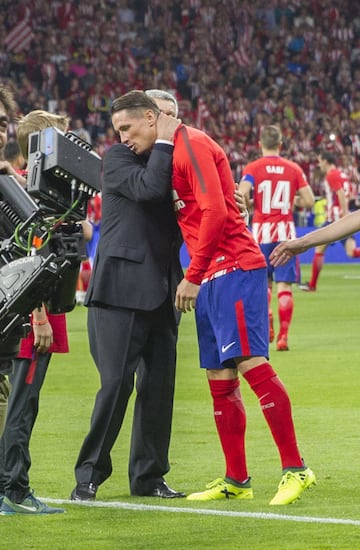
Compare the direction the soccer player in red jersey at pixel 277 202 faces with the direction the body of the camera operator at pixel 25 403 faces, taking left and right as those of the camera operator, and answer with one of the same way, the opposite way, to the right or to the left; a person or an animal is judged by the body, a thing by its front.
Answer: to the left

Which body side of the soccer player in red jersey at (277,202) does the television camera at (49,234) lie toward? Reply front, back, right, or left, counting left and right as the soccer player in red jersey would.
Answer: back

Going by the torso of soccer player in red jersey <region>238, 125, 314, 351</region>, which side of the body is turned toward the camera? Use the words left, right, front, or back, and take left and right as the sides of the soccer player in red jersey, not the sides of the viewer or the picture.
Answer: back

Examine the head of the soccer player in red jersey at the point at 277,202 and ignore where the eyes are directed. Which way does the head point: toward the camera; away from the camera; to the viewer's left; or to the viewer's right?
away from the camera

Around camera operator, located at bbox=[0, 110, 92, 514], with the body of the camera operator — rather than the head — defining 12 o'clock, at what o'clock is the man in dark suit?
The man in dark suit is roughly at 11 o'clock from the camera operator.

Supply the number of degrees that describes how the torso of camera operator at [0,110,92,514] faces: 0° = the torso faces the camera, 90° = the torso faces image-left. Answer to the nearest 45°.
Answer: approximately 270°

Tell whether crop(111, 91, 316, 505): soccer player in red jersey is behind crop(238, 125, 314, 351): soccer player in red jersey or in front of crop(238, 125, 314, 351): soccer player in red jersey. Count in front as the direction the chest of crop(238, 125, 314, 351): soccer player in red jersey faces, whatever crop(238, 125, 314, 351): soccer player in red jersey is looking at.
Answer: behind

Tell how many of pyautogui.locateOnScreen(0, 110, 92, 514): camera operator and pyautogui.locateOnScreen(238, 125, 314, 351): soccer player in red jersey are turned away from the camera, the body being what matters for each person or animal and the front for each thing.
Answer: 1

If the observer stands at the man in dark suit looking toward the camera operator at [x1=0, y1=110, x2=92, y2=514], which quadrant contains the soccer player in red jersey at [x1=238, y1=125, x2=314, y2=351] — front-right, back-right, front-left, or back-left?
back-right

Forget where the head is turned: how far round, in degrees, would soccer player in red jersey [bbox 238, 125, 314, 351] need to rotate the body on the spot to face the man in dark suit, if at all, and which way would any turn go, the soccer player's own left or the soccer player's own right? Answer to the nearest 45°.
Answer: approximately 180°

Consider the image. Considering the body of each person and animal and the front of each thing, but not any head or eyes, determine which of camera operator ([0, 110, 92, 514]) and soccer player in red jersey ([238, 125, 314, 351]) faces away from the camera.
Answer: the soccer player in red jersey

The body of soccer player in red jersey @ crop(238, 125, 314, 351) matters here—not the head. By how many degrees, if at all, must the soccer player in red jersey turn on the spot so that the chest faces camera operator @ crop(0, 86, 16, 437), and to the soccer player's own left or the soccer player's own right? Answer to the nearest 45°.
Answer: approximately 180°

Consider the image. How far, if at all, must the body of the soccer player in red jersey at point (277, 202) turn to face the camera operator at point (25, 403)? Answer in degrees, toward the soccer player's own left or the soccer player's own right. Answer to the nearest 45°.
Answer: approximately 180°
